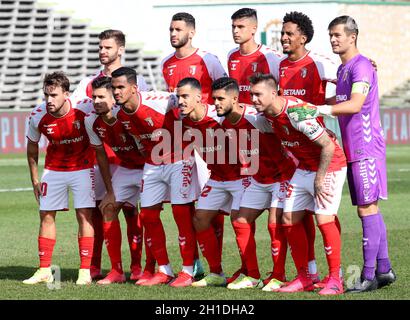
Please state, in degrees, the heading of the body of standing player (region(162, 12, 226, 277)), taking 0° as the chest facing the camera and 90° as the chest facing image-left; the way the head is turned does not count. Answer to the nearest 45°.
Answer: approximately 45°

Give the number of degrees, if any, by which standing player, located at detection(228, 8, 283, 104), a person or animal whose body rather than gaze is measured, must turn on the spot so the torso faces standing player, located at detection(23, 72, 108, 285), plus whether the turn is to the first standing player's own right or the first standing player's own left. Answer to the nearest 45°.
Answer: approximately 45° to the first standing player's own right

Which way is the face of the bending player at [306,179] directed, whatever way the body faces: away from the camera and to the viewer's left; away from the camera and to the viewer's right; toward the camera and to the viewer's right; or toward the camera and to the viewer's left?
toward the camera and to the viewer's left

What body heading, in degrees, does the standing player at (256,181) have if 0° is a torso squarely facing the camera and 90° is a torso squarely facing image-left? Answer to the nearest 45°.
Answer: approximately 45°

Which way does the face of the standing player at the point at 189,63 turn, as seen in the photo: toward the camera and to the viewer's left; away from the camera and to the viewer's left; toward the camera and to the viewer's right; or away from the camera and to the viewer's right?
toward the camera and to the viewer's left

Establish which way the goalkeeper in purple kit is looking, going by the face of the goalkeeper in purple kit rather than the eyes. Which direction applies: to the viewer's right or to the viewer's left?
to the viewer's left
